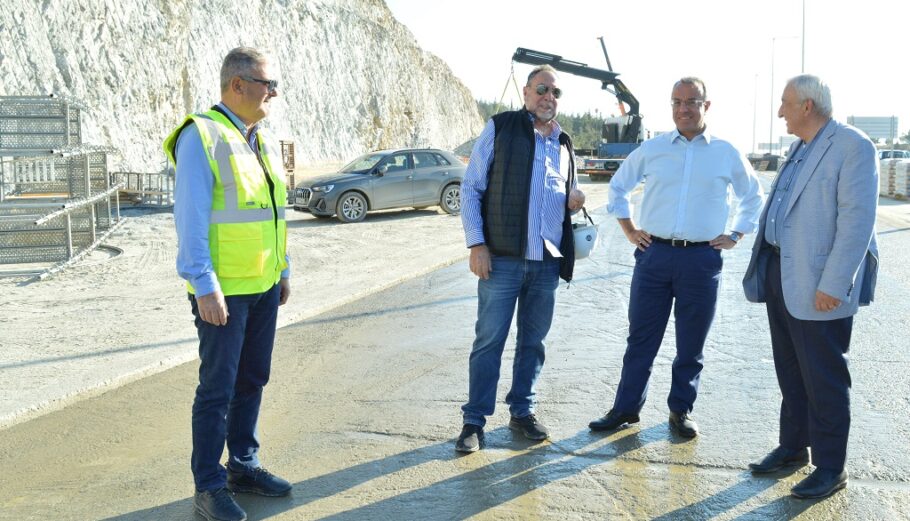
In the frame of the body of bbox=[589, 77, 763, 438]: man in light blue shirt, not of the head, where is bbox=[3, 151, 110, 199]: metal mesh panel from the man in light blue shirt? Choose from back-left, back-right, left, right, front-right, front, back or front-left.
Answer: back-right

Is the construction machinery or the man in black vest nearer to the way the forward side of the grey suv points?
the man in black vest

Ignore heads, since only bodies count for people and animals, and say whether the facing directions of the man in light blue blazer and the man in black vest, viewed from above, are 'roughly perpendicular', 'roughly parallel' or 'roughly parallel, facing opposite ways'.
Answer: roughly perpendicular

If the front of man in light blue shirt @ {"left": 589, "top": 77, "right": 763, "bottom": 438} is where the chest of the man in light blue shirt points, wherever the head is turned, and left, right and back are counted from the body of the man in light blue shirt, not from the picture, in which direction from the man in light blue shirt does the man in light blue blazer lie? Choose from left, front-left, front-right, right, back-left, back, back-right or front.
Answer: front-left

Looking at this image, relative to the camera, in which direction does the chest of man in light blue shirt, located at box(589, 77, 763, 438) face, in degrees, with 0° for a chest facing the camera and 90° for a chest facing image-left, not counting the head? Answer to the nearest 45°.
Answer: approximately 0°

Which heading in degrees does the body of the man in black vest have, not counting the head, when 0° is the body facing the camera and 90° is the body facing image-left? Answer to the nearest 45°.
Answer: approximately 315°

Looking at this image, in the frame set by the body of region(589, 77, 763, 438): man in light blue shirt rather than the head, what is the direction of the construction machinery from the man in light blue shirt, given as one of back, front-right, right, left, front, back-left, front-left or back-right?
back

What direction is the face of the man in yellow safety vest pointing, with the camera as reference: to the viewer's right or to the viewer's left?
to the viewer's right

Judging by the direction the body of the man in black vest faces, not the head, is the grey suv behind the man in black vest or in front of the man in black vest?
behind

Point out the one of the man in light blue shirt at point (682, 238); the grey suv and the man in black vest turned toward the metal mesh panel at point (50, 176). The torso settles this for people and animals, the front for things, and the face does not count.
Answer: the grey suv

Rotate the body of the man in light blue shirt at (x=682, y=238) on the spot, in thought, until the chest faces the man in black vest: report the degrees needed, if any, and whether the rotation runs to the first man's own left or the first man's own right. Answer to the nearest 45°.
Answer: approximately 45° to the first man's own right

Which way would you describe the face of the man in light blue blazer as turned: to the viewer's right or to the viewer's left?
to the viewer's left
